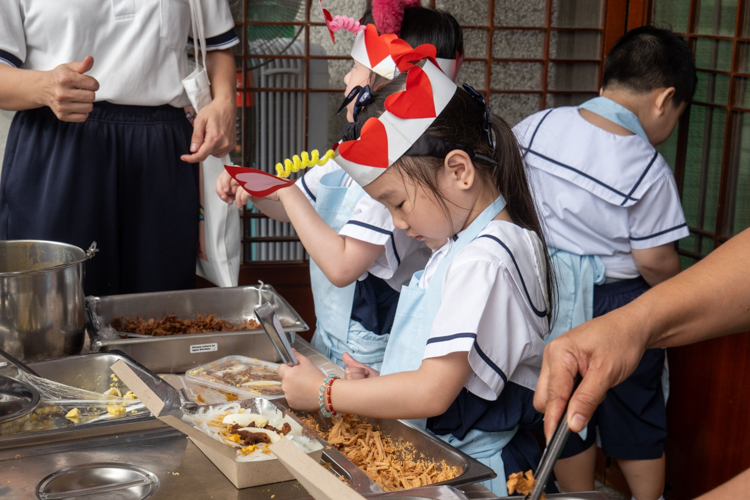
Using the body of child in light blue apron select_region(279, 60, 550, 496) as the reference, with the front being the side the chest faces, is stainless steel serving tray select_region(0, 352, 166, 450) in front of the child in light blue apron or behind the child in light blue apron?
in front

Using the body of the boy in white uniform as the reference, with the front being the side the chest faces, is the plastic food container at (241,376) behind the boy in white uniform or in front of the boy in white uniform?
behind

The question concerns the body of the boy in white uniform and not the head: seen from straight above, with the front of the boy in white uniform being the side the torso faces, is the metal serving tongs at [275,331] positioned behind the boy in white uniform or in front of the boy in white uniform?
behind

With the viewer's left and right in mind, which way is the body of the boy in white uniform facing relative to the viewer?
facing away from the viewer and to the right of the viewer

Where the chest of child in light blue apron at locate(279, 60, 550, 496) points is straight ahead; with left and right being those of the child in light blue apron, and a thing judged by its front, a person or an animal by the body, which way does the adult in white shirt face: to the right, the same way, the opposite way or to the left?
to the left

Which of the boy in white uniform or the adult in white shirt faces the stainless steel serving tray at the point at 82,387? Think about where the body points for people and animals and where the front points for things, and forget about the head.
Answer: the adult in white shirt

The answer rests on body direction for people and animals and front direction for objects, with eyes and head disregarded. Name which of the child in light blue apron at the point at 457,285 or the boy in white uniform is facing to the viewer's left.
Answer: the child in light blue apron

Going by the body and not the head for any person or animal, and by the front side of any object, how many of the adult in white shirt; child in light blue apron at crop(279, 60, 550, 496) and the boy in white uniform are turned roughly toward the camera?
1

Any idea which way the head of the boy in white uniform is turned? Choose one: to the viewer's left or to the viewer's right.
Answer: to the viewer's right

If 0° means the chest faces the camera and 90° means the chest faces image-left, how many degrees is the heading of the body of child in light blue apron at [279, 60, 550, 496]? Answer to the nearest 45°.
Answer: approximately 90°
